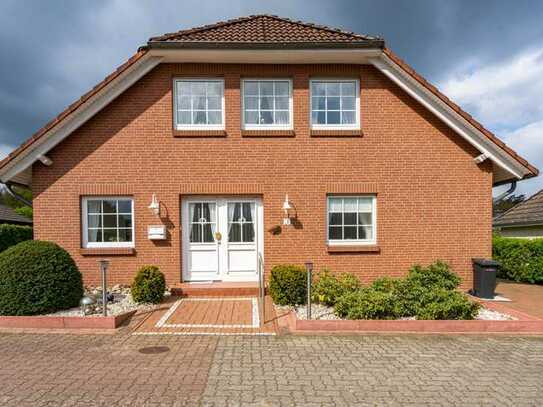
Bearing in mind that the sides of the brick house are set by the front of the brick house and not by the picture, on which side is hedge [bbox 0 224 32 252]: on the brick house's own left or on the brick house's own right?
on the brick house's own right

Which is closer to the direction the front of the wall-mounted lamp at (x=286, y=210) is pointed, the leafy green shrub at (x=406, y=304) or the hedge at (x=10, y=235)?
the leafy green shrub

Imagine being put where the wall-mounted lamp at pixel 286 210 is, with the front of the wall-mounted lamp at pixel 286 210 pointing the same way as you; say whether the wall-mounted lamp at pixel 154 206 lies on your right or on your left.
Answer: on your right

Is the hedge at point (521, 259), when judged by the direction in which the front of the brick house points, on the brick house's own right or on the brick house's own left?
on the brick house's own left

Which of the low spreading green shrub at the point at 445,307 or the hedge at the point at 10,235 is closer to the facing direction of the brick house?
the low spreading green shrub

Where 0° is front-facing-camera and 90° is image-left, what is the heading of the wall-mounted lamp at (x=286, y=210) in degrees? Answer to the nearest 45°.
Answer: approximately 0°

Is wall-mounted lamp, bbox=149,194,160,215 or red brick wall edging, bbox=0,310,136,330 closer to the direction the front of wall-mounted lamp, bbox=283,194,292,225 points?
the red brick wall edging

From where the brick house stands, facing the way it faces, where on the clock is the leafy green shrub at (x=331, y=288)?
The leafy green shrub is roughly at 11 o'clock from the brick house.
